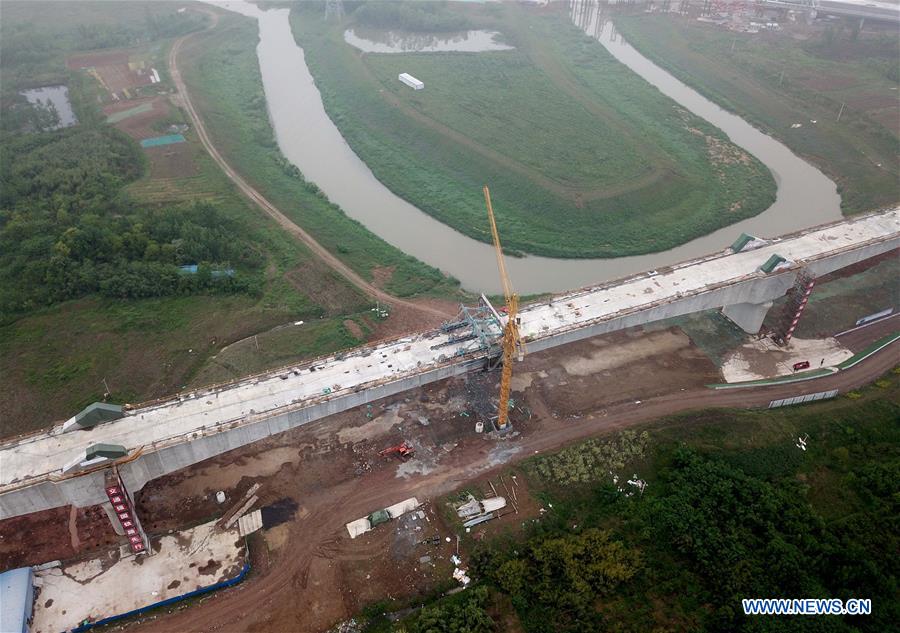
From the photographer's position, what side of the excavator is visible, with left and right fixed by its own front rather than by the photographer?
left

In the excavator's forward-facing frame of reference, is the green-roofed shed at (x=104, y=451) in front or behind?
in front

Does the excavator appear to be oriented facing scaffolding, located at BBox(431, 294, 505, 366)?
no

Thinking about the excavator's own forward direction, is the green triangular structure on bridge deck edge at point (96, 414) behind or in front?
in front

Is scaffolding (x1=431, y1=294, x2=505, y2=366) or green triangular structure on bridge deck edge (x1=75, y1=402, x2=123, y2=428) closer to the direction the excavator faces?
the green triangular structure on bridge deck edge
